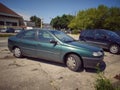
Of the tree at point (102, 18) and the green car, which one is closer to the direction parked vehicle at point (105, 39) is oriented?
the green car
